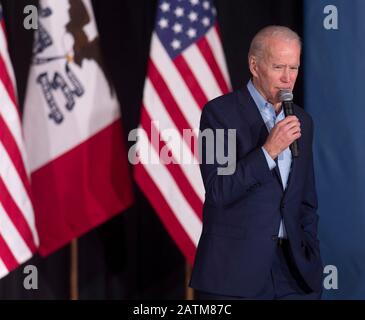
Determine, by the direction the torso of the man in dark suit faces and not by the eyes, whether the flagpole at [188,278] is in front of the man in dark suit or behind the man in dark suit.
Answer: behind

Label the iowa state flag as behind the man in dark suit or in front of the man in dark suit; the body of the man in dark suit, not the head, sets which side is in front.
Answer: behind
